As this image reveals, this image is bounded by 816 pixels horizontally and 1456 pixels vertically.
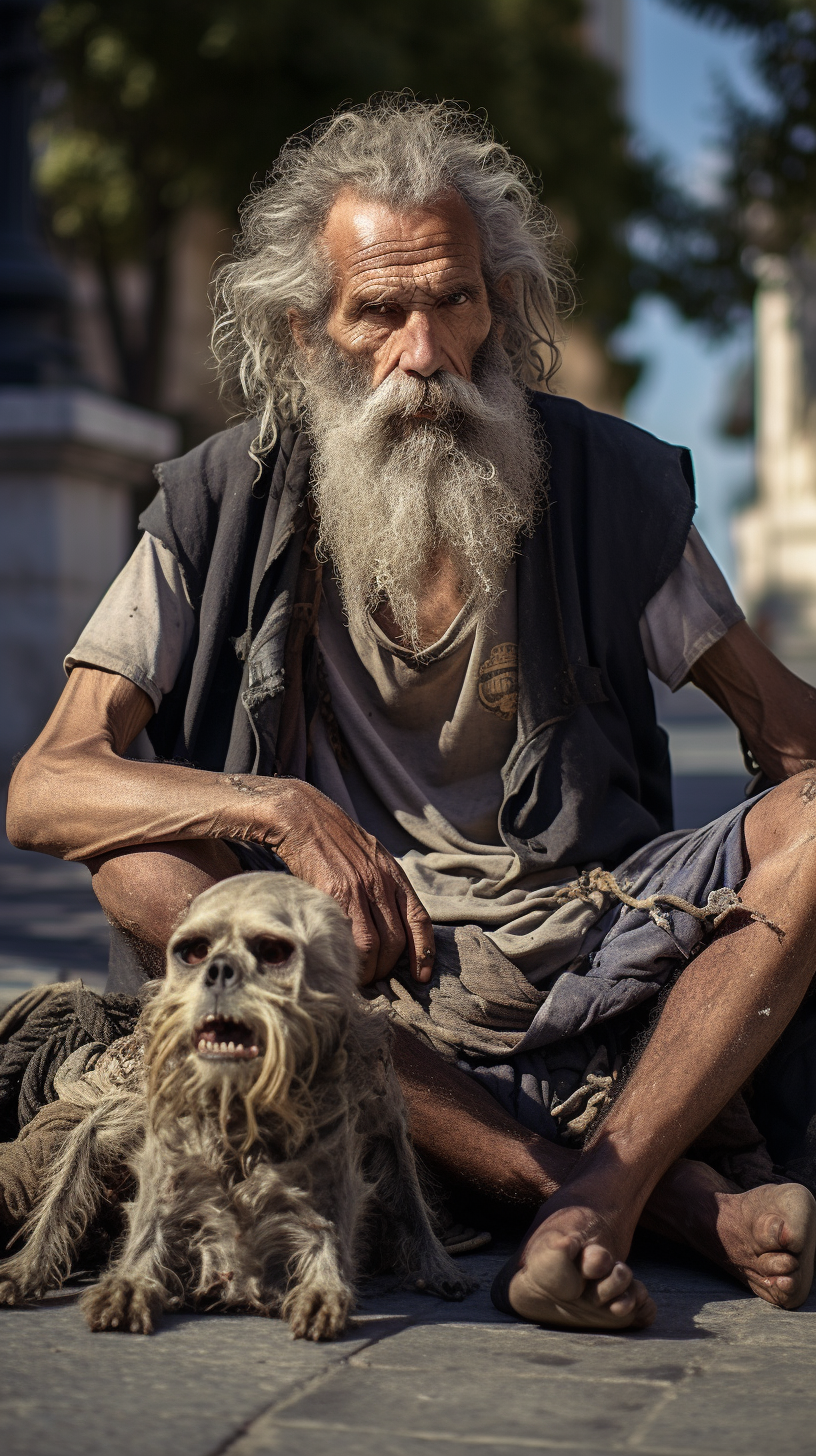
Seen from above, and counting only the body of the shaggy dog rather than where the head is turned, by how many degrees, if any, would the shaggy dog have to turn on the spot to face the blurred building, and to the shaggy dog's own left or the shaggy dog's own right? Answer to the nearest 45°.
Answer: approximately 180°

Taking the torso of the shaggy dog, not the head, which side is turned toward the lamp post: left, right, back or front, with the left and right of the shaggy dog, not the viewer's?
back

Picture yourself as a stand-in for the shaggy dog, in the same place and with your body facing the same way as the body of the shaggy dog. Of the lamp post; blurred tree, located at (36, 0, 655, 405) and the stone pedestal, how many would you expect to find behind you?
3

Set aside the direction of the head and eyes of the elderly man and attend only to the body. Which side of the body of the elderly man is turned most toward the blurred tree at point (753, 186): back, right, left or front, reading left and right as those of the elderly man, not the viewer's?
back

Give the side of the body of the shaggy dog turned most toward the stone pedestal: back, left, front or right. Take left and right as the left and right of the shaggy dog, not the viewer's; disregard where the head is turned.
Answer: back

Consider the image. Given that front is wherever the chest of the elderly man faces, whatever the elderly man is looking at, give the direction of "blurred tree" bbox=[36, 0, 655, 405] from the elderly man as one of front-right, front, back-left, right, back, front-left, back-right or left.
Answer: back

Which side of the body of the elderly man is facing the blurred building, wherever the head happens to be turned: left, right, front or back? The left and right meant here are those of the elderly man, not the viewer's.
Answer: back

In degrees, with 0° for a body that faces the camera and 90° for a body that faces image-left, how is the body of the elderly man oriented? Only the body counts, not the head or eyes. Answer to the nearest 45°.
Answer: approximately 0°

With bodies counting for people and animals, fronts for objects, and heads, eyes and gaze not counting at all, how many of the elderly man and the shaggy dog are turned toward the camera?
2

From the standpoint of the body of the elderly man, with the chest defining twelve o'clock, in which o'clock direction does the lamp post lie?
The lamp post is roughly at 5 o'clock from the elderly man.

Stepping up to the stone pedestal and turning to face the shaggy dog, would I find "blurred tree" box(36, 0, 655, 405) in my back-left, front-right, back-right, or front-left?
back-left
